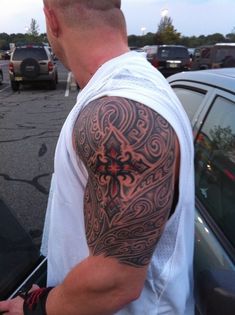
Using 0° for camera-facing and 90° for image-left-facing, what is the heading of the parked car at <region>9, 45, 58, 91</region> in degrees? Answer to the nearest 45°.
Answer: approximately 180°

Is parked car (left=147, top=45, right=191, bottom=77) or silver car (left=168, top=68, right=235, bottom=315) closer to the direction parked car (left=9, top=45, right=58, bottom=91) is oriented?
the parked car

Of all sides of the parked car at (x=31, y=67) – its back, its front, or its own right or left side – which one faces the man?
back

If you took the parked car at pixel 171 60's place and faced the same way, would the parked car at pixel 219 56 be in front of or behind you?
behind

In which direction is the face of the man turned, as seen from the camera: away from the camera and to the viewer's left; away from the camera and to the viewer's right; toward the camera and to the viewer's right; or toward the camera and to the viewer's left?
away from the camera and to the viewer's left

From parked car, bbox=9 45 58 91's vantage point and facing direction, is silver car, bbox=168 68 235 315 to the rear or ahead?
to the rear
